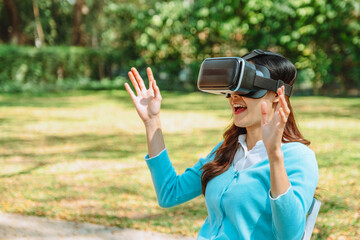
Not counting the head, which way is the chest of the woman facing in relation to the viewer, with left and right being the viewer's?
facing the viewer and to the left of the viewer

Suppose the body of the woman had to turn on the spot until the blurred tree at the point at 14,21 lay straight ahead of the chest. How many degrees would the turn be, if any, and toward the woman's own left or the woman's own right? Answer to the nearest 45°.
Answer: approximately 90° to the woman's own right

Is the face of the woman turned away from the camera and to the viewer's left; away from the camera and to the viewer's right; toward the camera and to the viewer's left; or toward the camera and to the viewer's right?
toward the camera and to the viewer's left

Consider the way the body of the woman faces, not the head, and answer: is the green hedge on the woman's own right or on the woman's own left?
on the woman's own right

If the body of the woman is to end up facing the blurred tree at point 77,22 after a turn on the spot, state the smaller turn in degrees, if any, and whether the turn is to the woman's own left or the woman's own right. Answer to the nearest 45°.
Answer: approximately 135° to the woman's own right

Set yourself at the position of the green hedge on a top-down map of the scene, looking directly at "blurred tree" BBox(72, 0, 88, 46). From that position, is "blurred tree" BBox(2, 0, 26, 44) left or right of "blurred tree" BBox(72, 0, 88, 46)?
left

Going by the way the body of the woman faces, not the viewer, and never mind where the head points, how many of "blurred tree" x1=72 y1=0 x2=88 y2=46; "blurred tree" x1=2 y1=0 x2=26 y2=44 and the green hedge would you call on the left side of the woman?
0
